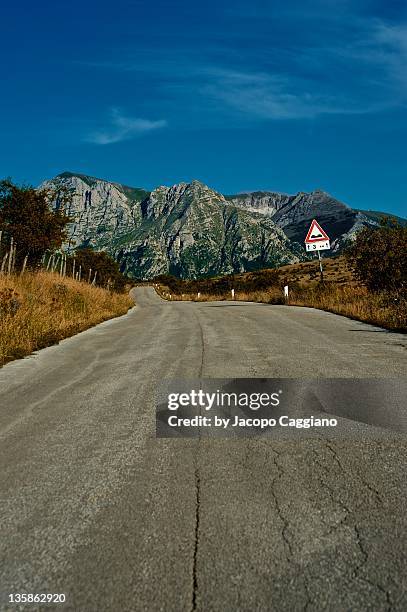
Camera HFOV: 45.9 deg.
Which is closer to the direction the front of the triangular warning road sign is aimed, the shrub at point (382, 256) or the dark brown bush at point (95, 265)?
the shrub

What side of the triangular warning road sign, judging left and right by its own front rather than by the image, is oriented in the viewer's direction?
front

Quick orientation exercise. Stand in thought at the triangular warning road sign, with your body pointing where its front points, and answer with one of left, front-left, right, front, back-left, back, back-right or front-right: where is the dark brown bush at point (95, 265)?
back-right

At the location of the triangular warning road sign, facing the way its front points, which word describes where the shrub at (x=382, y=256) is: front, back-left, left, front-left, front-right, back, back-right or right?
front-left

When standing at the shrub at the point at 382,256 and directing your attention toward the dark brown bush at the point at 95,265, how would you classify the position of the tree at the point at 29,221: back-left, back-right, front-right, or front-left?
front-left

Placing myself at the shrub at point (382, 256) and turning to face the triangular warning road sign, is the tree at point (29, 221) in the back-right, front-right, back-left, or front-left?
front-left

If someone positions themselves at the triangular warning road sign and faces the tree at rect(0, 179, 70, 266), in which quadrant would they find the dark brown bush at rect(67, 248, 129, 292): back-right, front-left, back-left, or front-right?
front-right

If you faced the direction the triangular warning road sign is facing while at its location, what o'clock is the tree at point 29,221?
The tree is roughly at 3 o'clock from the triangular warning road sign.
